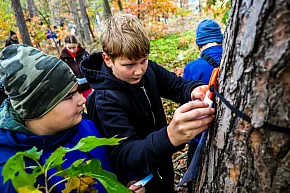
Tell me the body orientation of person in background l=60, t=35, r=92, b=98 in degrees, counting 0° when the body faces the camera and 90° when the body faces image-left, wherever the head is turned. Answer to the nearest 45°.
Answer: approximately 0°

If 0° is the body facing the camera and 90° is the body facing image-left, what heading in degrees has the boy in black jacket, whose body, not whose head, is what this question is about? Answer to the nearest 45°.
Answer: approximately 315°

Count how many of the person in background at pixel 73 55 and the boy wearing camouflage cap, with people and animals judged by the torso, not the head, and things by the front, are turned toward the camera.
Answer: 1

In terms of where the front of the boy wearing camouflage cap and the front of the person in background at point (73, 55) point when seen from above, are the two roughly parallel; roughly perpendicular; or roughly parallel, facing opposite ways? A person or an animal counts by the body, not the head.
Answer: roughly perpendicular

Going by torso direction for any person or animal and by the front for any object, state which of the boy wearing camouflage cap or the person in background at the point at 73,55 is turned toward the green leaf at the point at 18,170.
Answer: the person in background

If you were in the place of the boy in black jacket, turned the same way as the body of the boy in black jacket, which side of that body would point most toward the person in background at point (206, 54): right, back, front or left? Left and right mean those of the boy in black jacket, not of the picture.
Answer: left

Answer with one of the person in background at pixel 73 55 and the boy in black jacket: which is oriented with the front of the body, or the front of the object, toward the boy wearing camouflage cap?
the person in background

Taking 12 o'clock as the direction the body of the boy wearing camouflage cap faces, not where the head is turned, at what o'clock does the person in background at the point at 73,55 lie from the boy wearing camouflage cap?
The person in background is roughly at 9 o'clock from the boy wearing camouflage cap.

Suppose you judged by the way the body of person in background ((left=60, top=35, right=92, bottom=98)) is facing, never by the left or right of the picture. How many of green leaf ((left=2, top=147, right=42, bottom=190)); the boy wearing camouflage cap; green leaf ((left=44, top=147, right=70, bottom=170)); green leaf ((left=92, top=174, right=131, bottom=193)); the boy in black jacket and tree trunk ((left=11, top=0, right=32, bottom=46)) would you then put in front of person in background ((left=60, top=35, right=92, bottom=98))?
5

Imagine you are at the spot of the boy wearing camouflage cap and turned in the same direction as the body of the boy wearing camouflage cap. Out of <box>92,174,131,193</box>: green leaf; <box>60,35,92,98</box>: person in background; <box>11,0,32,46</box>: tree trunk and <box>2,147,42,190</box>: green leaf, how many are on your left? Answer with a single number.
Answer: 2

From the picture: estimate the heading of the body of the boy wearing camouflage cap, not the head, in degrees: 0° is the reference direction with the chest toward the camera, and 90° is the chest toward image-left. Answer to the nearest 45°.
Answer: approximately 270°

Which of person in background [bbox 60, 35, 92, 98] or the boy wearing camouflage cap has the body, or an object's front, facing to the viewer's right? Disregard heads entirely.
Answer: the boy wearing camouflage cap
